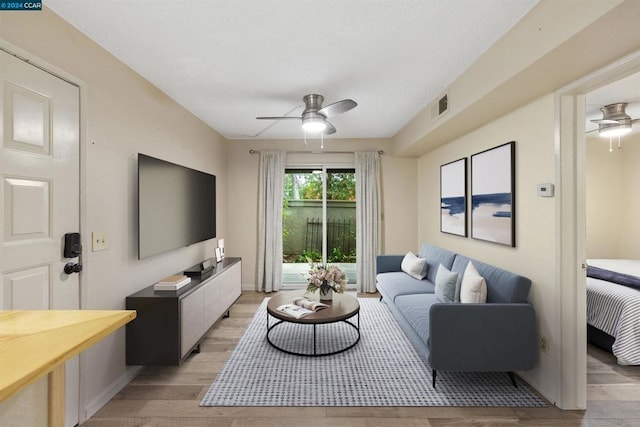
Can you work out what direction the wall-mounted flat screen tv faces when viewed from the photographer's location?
facing the viewer and to the right of the viewer

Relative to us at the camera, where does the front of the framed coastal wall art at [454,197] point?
facing the viewer and to the left of the viewer

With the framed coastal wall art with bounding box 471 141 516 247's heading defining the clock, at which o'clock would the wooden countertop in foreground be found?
The wooden countertop in foreground is roughly at 11 o'clock from the framed coastal wall art.

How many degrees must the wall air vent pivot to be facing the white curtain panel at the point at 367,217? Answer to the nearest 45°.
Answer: approximately 90° to its right

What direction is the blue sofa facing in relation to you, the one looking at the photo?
facing to the left of the viewer

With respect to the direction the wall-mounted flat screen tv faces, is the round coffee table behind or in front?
in front

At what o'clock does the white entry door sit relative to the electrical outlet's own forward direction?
The white entry door is roughly at 12 o'clock from the electrical outlet.

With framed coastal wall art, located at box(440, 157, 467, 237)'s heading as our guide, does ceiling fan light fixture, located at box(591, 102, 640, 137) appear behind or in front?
behind
